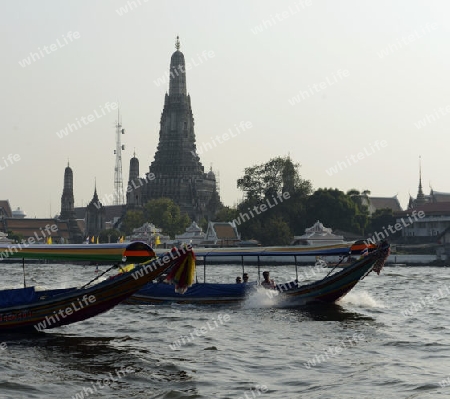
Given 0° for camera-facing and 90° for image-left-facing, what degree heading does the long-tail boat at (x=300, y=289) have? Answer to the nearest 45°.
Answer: approximately 270°

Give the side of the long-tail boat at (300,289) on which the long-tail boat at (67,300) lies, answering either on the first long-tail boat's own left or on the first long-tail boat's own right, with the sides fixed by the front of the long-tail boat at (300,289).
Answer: on the first long-tail boat's own right
